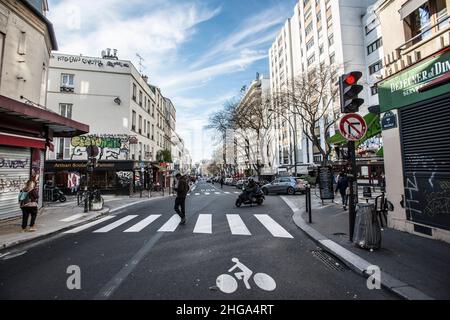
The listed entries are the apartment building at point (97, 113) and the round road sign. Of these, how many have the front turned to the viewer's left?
0

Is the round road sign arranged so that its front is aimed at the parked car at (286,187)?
no

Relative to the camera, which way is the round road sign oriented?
toward the camera

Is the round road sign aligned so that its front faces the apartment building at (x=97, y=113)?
no

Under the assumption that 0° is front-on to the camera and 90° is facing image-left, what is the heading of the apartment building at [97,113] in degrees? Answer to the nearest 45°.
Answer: approximately 315°

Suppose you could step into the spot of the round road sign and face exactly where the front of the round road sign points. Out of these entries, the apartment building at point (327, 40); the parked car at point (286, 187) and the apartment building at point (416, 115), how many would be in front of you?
0

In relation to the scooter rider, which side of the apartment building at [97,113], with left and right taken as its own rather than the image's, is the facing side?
front

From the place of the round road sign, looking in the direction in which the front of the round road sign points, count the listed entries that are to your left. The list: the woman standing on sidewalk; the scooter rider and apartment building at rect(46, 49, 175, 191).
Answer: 0

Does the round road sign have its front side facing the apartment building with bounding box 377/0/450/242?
no

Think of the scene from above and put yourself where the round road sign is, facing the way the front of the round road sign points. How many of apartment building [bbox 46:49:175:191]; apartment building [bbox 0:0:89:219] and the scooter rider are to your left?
0

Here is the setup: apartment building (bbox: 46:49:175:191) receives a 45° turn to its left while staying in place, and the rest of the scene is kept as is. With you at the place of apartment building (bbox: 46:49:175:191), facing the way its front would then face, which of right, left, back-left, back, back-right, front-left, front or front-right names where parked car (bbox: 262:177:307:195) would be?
front-right

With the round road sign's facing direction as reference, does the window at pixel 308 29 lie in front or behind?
behind

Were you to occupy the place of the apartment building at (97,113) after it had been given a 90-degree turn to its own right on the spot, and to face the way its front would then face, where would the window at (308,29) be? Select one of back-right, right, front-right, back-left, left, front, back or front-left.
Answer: back-left

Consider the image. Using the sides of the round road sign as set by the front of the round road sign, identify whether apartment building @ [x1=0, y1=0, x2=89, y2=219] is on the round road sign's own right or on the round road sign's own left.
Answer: on the round road sign's own right

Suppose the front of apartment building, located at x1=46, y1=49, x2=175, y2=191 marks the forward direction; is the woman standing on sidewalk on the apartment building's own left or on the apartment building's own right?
on the apartment building's own right

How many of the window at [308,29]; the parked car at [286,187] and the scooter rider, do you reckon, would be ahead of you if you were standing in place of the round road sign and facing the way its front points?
0
